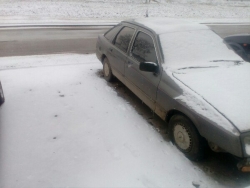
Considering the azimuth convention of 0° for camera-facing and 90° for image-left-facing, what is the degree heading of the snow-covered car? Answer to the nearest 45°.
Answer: approximately 315°
